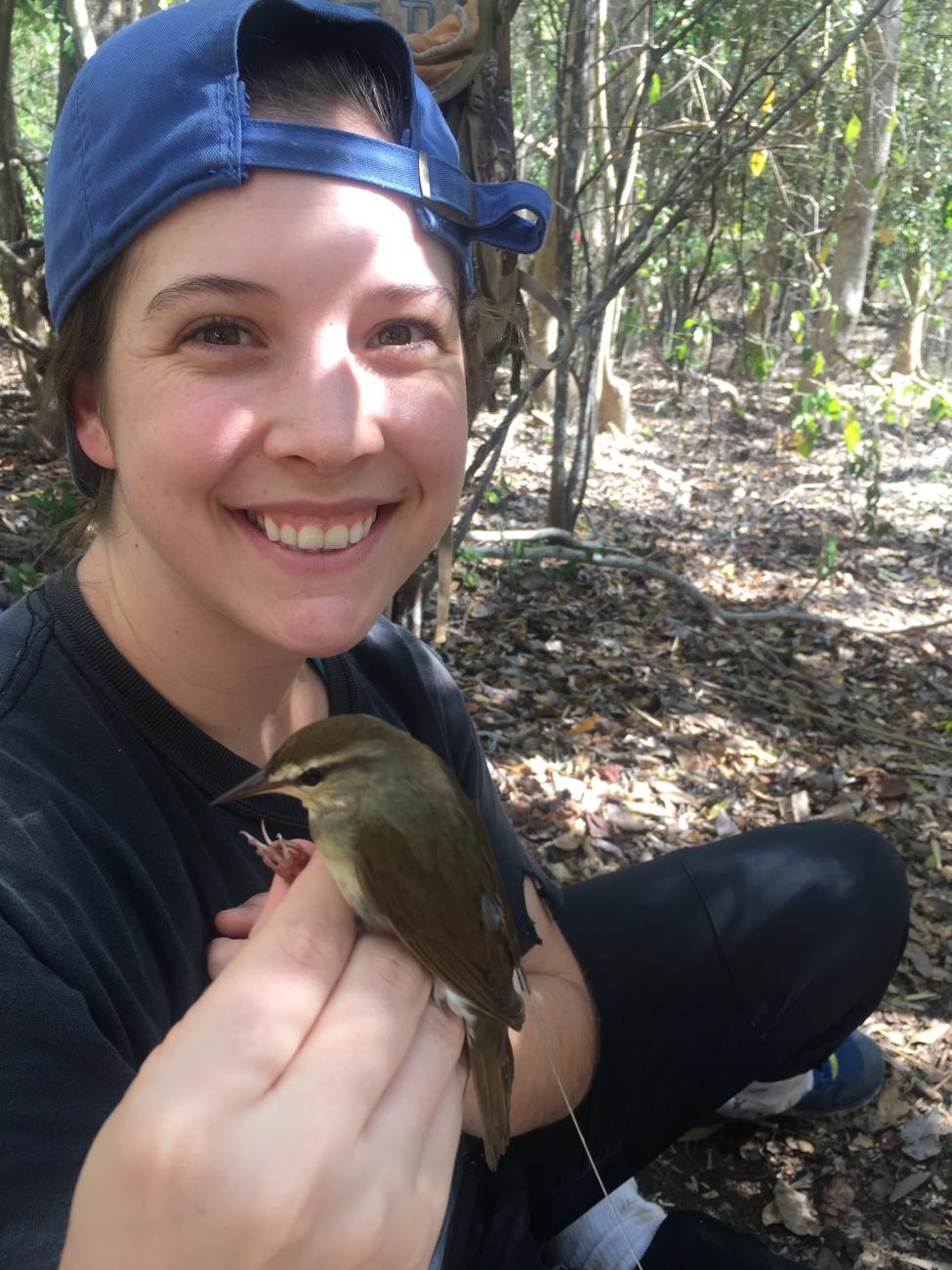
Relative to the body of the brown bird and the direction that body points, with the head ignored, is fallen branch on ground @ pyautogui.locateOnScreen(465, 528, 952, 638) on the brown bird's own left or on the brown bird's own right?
on the brown bird's own right

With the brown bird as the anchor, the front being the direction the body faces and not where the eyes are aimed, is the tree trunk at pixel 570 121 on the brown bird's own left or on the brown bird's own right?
on the brown bird's own right

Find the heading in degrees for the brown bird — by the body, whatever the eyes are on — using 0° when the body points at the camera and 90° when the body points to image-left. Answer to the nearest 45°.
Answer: approximately 90°

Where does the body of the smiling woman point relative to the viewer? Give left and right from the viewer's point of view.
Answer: facing the viewer and to the right of the viewer

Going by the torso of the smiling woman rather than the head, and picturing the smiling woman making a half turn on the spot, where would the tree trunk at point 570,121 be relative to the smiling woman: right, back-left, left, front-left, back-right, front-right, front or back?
front-right

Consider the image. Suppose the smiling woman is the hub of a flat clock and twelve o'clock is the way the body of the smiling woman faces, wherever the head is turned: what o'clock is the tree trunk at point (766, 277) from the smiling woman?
The tree trunk is roughly at 8 o'clock from the smiling woman.

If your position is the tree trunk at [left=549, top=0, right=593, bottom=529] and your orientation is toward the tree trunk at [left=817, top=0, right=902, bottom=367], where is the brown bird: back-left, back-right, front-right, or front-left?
back-right
